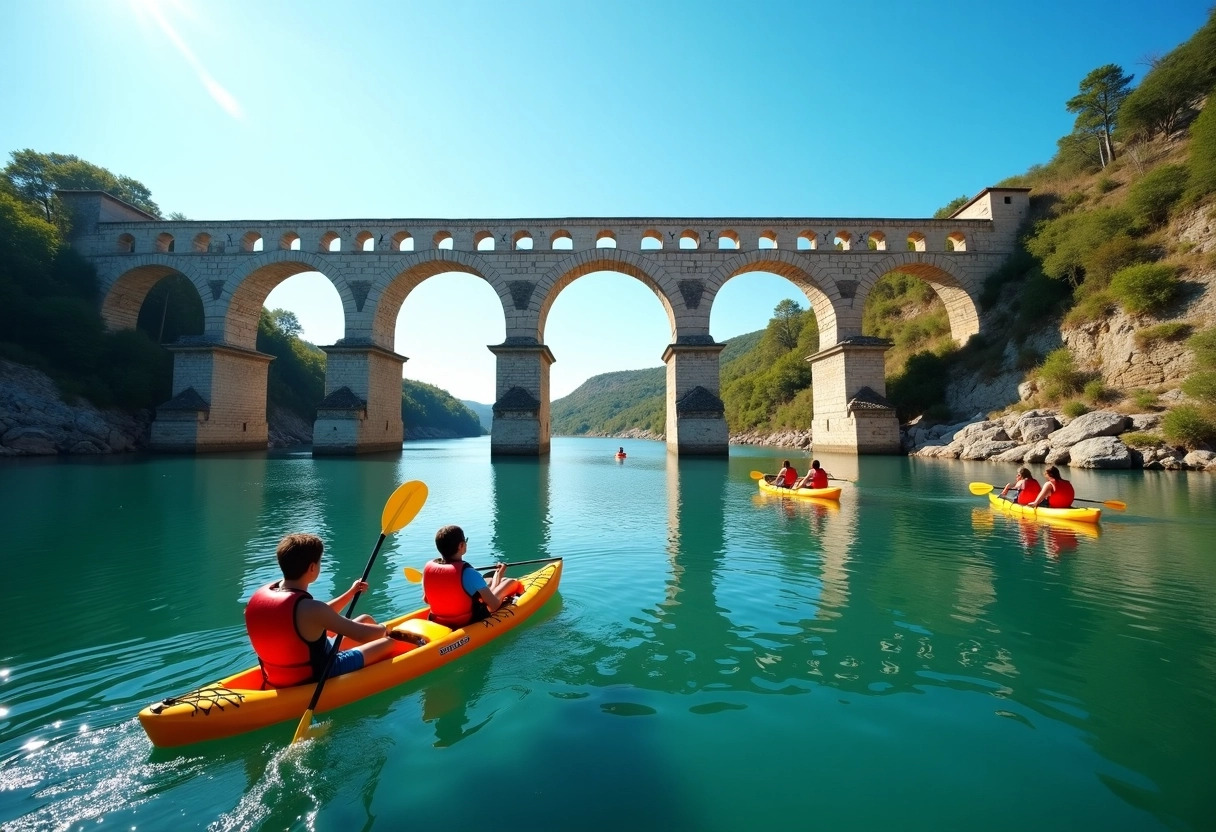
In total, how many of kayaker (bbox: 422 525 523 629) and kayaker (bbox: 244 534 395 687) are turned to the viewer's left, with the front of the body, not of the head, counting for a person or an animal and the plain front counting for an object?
0

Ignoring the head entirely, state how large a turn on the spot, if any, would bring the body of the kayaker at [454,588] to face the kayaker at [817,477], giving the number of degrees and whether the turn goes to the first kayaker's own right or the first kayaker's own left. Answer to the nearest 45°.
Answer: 0° — they already face them

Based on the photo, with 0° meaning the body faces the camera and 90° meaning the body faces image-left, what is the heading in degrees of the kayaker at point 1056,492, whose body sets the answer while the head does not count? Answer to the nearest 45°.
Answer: approximately 135°

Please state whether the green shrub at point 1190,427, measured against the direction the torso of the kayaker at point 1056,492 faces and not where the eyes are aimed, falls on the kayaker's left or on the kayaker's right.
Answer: on the kayaker's right

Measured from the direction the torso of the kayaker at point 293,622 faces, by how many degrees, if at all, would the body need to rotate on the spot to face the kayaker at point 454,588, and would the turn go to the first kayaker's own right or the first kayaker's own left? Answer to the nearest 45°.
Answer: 0° — they already face them

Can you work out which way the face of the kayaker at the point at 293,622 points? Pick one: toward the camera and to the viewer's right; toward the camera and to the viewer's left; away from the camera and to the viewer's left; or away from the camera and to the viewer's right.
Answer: away from the camera and to the viewer's right

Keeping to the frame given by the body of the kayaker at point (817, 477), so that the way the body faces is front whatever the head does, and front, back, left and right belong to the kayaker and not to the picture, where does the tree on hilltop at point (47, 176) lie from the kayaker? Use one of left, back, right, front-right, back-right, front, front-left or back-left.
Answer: front-left

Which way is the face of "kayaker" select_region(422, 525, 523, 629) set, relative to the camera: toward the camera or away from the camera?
away from the camera

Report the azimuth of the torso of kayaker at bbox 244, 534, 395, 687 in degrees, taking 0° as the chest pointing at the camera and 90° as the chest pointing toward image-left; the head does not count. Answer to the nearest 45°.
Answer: approximately 225°

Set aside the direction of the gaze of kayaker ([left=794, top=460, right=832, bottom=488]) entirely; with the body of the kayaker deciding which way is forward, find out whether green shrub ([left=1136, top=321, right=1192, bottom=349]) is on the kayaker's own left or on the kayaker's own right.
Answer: on the kayaker's own right

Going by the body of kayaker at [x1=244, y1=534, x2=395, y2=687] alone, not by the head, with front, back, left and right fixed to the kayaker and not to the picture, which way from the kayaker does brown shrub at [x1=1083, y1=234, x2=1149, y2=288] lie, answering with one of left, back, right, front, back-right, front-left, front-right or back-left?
front-right

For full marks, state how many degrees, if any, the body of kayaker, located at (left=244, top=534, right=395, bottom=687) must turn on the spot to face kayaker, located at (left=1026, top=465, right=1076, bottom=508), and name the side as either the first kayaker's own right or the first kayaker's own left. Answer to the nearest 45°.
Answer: approximately 45° to the first kayaker's own right
